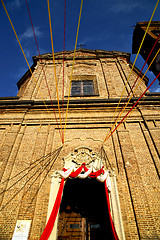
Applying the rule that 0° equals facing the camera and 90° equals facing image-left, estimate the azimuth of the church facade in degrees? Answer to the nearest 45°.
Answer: approximately 0°
